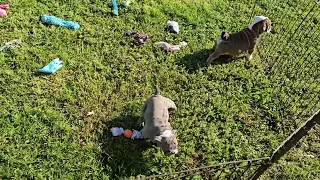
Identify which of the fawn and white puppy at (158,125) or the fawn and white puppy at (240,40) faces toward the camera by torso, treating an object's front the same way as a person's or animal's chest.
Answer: the fawn and white puppy at (158,125)

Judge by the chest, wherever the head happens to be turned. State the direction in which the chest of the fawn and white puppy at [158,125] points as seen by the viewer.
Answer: toward the camera

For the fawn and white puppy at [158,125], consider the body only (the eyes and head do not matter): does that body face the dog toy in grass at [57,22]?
no

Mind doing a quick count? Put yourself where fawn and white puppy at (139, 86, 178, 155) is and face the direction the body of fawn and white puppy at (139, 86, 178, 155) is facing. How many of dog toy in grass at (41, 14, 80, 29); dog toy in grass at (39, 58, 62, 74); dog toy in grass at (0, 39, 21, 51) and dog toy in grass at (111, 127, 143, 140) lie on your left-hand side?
0

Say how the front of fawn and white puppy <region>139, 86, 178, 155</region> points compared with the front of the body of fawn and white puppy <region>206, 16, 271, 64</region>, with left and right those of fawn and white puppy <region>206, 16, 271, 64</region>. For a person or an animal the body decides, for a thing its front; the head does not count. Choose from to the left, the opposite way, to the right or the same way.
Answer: to the right

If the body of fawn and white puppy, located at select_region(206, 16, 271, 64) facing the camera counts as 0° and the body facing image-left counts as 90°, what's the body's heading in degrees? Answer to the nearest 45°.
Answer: approximately 270°

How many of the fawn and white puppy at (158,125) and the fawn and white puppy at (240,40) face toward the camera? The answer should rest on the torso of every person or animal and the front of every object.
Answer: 1

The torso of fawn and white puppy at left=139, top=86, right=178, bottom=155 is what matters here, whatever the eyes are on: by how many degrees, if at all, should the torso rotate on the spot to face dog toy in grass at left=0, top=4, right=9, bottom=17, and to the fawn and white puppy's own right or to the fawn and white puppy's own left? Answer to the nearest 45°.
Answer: approximately 90° to the fawn and white puppy's own right

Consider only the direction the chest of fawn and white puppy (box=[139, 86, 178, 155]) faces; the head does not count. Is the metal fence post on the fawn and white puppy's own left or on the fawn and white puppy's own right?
on the fawn and white puppy's own left

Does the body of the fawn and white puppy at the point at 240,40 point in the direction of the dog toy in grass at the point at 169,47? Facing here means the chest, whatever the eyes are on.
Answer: no

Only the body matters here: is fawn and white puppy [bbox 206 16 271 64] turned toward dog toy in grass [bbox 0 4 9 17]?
no
